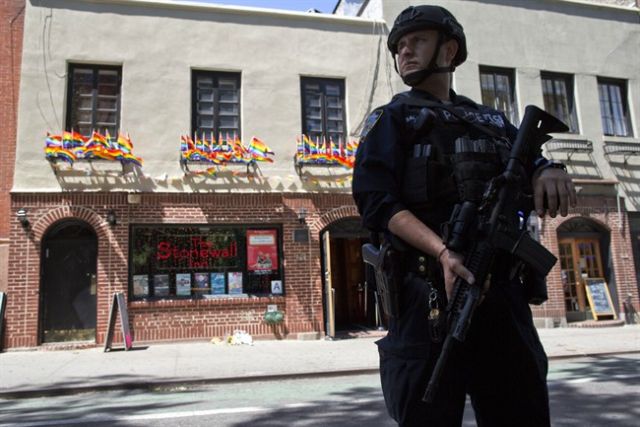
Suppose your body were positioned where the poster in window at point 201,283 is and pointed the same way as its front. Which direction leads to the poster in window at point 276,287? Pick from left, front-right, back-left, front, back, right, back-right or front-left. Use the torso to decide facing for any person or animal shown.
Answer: left

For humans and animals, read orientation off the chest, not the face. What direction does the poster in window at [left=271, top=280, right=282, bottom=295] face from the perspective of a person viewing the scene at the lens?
facing the viewer

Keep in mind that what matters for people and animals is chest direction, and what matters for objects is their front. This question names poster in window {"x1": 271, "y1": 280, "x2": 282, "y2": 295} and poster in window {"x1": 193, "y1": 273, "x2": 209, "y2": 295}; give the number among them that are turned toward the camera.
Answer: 2

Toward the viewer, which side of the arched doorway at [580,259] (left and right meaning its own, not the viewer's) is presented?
front

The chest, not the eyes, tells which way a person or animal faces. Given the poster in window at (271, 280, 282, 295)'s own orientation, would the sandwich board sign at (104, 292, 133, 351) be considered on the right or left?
on its right

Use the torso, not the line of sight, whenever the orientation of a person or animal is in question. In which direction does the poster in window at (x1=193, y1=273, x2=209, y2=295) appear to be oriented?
toward the camera

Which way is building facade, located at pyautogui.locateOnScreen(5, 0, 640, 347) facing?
toward the camera

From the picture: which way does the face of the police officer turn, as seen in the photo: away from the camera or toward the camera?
toward the camera

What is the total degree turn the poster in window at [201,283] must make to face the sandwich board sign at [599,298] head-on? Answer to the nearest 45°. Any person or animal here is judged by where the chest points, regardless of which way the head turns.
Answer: approximately 90° to its left

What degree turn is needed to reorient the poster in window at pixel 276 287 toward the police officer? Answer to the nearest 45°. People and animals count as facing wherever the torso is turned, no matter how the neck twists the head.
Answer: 0° — it already faces them

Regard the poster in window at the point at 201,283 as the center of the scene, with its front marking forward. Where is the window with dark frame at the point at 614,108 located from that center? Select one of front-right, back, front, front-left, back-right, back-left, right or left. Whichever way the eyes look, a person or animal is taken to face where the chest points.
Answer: left

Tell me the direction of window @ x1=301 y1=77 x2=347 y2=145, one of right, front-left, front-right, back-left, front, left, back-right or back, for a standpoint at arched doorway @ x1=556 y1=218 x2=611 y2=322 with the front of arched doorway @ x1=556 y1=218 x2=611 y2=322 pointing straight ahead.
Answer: front-right

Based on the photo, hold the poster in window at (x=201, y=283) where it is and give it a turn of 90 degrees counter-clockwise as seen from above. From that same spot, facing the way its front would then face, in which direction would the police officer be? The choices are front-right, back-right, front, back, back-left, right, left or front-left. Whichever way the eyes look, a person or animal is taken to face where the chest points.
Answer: right

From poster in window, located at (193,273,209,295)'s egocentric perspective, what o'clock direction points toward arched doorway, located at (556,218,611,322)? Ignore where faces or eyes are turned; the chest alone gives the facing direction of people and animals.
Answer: The arched doorway is roughly at 9 o'clock from the poster in window.

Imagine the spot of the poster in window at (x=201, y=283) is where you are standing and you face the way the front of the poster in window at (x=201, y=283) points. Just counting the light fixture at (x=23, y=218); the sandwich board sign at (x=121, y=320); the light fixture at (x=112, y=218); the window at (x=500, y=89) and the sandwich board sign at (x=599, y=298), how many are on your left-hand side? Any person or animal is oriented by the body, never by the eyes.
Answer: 2

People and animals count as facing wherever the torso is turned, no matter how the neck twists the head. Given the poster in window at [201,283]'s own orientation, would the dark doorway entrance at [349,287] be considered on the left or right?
on its left
